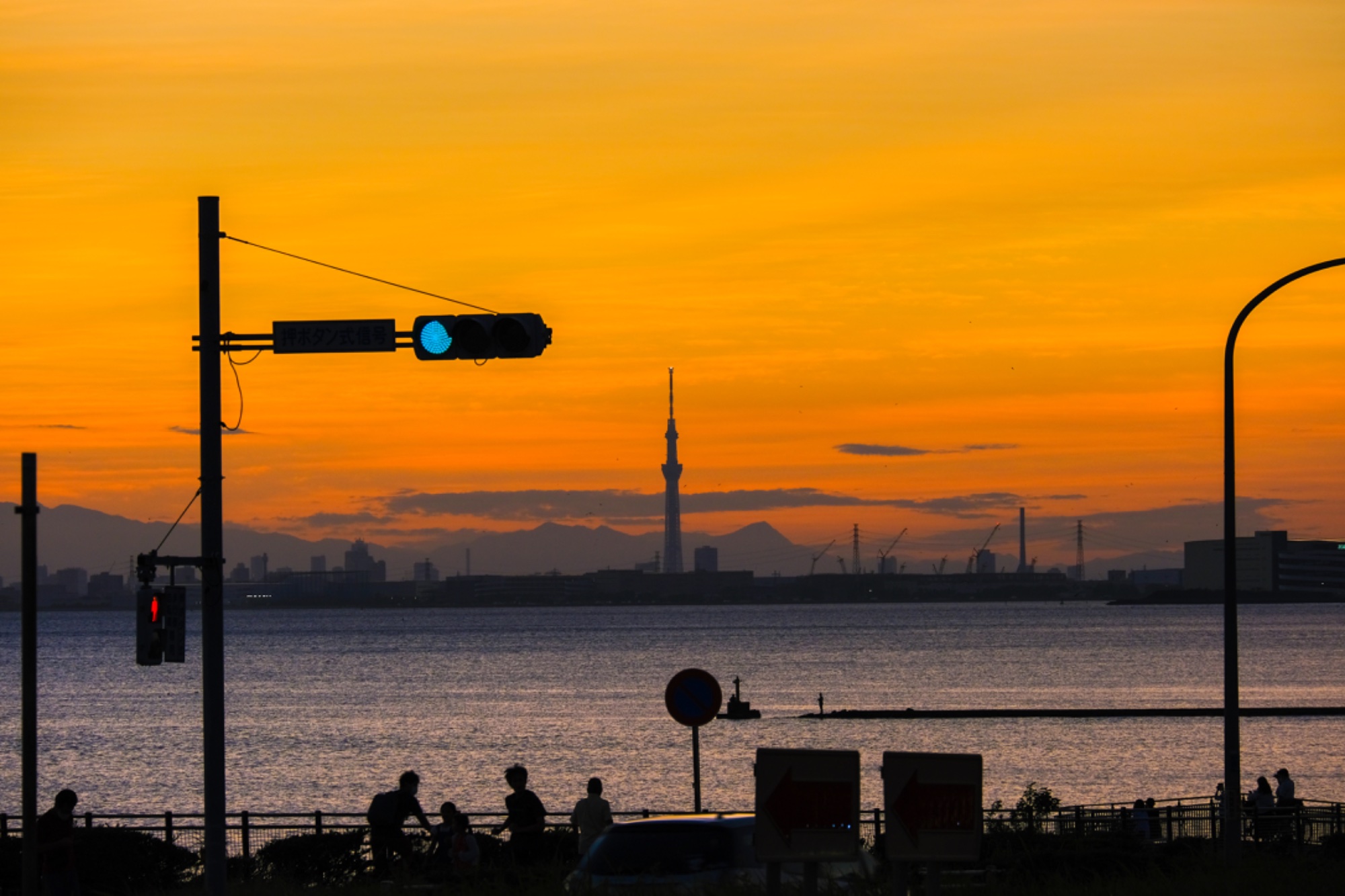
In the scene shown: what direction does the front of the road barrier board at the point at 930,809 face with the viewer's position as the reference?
facing the viewer

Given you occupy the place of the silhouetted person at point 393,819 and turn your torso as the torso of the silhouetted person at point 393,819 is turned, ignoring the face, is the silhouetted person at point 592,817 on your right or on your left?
on your right

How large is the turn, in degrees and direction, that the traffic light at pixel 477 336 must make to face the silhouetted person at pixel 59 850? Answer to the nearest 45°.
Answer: approximately 135° to its right

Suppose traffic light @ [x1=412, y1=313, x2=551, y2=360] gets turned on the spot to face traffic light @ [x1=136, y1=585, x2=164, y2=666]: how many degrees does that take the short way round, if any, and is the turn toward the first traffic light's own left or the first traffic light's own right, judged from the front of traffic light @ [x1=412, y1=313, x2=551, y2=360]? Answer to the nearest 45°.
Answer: approximately 135° to the first traffic light's own right

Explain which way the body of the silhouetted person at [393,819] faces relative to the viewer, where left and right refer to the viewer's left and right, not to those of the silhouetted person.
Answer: facing to the right of the viewer

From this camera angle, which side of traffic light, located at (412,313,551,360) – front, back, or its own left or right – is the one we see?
front

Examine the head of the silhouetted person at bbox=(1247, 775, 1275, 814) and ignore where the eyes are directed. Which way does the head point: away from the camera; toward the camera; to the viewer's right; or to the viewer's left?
away from the camera

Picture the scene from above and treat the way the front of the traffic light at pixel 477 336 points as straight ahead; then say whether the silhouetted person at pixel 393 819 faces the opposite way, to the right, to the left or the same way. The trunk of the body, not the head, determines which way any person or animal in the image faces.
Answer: to the left

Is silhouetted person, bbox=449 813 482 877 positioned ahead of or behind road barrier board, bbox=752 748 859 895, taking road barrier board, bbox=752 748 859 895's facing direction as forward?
behind

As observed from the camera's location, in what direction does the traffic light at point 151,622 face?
facing the viewer and to the right of the viewer

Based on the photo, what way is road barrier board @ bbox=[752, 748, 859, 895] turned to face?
toward the camera

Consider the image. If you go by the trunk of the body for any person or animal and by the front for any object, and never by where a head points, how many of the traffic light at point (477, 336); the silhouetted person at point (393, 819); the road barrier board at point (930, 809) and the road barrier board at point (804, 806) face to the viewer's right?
1
